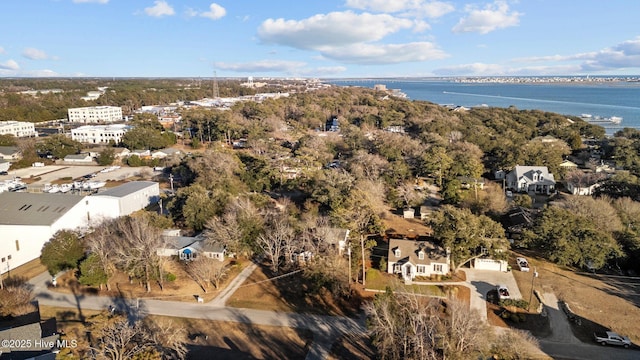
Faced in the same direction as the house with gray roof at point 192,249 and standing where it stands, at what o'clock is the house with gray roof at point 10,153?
the house with gray roof at point 10,153 is roughly at 5 o'clock from the house with gray roof at point 192,249.

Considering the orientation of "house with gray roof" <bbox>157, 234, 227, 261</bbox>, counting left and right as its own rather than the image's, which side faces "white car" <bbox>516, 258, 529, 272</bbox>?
left

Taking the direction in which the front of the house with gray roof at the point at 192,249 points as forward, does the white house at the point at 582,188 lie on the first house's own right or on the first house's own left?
on the first house's own left

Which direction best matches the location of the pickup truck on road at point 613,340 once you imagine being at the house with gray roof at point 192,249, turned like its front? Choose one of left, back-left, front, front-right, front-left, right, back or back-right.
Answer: front-left

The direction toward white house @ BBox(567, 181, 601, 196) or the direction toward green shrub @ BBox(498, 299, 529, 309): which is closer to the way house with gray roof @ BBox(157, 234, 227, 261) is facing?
the green shrub

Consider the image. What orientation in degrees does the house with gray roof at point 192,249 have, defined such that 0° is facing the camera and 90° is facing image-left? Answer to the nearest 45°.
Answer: approximately 0°

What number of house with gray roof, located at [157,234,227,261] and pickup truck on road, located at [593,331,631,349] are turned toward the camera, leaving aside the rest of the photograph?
1
